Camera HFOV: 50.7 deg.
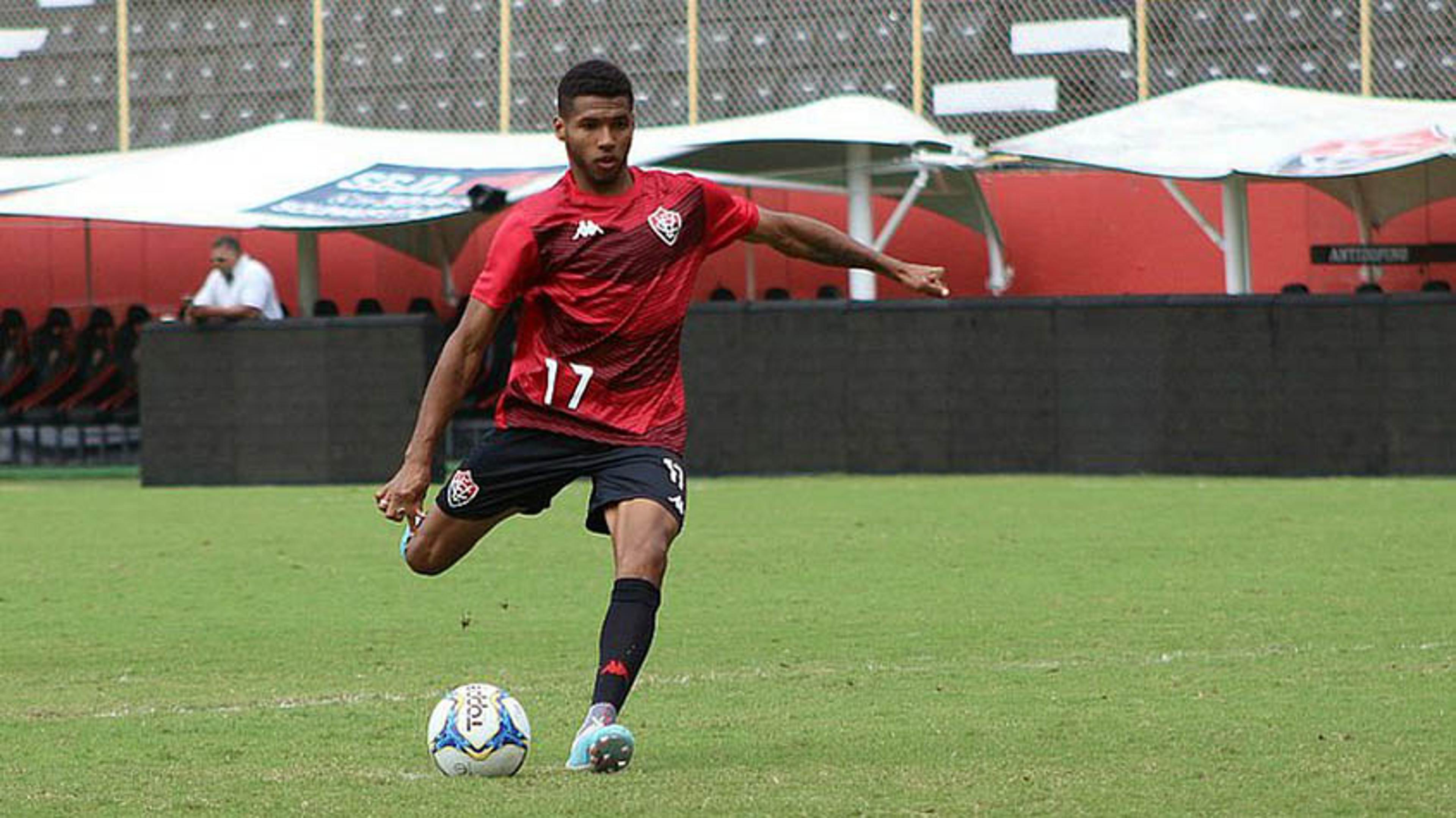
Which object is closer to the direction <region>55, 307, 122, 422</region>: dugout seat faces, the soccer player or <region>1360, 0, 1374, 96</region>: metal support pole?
the soccer player

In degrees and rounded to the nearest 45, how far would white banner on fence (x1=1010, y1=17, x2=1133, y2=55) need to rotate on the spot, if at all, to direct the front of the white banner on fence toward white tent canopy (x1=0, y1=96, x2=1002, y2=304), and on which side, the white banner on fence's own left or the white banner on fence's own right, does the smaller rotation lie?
approximately 45° to the white banner on fence's own right

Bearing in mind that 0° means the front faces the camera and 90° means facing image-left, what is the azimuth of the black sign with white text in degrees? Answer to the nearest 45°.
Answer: approximately 0°

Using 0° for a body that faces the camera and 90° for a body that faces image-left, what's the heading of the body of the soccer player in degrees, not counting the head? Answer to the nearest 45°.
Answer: approximately 0°

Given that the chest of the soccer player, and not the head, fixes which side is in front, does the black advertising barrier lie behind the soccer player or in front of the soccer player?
behind
